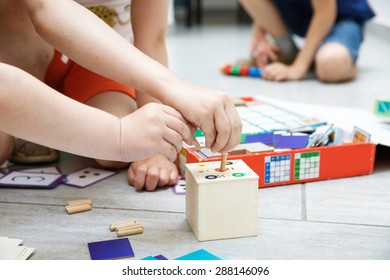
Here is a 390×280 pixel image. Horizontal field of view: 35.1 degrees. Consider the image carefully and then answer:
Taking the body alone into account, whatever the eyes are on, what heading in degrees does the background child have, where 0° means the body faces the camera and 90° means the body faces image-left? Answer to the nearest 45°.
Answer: approximately 45°

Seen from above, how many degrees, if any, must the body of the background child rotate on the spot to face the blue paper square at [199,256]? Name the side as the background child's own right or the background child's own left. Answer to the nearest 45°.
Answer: approximately 45° to the background child's own left

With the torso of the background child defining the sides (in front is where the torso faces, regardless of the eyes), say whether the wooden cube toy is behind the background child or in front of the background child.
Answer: in front

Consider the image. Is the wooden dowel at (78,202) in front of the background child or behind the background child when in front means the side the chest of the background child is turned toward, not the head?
in front

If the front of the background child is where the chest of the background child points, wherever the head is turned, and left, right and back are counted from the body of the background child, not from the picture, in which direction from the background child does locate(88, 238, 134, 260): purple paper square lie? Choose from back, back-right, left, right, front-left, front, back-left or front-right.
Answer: front-left

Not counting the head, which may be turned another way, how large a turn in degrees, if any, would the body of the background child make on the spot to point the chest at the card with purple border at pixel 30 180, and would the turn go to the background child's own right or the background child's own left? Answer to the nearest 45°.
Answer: approximately 45° to the background child's own left

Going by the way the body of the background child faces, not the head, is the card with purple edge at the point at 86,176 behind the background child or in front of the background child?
in front

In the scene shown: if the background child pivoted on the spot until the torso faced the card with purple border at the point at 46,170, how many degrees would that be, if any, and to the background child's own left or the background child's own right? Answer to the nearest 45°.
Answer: approximately 45° to the background child's own left
